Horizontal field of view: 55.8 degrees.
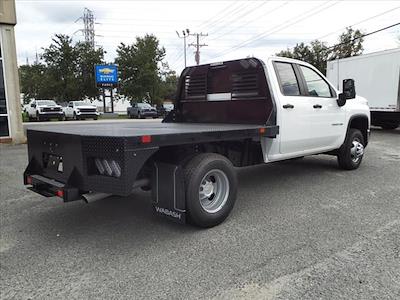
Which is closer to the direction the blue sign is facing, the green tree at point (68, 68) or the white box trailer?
the white box trailer

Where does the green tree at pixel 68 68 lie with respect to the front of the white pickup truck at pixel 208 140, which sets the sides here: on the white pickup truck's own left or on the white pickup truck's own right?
on the white pickup truck's own left

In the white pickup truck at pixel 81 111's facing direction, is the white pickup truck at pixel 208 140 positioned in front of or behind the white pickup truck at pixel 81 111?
in front

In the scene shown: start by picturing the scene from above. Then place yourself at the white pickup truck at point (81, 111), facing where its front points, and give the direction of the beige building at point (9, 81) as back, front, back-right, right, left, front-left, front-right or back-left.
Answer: front-right

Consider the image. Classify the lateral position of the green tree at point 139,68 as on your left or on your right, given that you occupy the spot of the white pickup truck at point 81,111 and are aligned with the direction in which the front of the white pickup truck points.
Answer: on your left

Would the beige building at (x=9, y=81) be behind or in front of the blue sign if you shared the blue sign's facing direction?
in front

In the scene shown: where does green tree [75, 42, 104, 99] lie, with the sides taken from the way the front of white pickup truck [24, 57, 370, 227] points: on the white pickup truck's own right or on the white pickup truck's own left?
on the white pickup truck's own left

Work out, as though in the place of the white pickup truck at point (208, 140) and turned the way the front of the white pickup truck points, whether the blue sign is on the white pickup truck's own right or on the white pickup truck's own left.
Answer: on the white pickup truck's own left

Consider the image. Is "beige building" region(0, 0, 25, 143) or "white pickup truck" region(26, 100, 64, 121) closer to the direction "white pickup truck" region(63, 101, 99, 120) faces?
the beige building
